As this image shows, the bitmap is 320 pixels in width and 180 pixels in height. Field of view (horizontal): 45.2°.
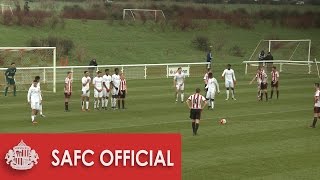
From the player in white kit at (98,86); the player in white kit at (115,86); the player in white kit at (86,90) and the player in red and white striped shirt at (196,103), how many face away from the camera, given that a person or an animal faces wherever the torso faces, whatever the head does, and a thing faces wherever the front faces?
1

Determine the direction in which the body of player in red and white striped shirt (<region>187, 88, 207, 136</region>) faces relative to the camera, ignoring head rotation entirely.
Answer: away from the camera

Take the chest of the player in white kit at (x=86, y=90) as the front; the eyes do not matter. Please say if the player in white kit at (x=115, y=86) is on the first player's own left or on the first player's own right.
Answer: on the first player's own left

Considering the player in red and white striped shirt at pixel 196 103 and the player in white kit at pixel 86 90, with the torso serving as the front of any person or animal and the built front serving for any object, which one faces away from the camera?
the player in red and white striped shirt

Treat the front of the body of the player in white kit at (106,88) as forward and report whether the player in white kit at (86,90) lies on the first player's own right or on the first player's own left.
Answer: on the first player's own right

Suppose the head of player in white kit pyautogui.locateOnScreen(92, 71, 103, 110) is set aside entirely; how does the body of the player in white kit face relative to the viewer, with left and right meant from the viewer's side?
facing the viewer and to the right of the viewer

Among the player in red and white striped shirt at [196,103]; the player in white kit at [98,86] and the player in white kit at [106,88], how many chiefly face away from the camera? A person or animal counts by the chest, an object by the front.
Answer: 1
